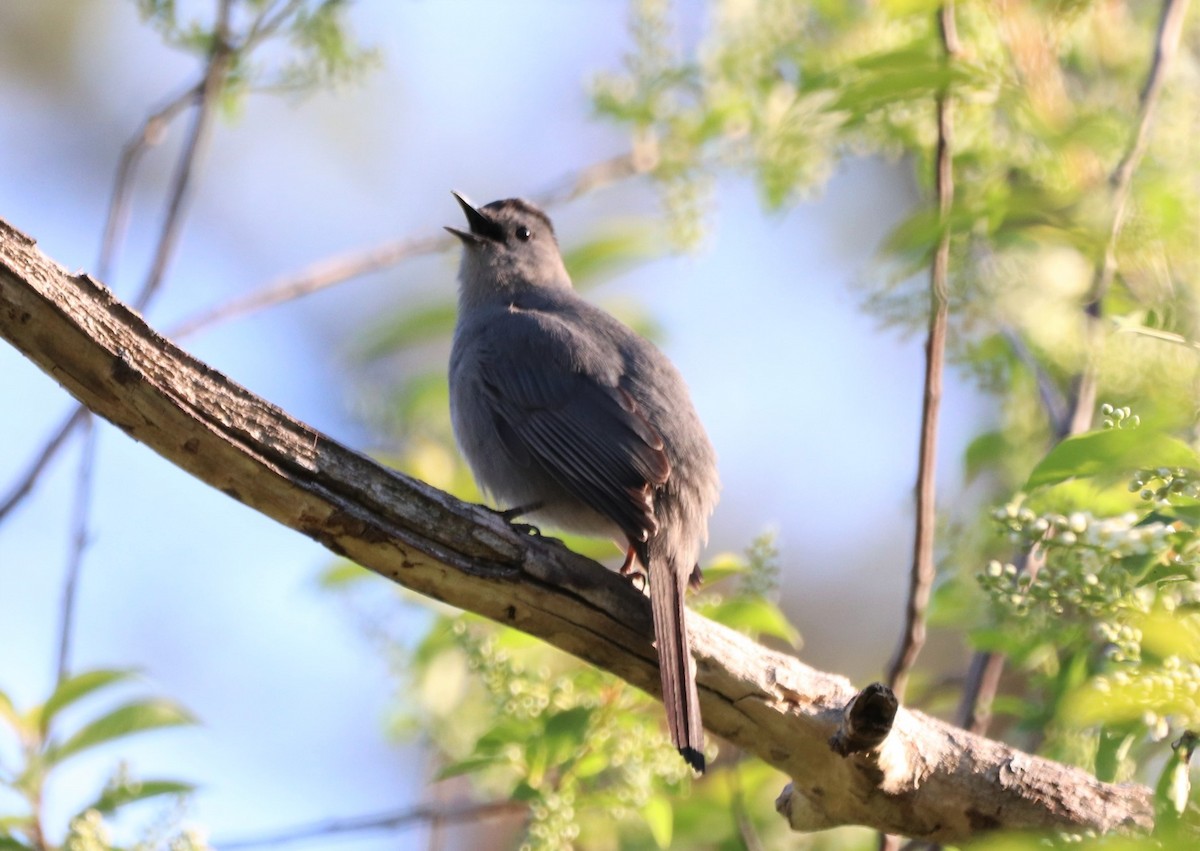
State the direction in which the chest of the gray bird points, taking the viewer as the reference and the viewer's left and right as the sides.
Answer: facing away from the viewer and to the left of the viewer

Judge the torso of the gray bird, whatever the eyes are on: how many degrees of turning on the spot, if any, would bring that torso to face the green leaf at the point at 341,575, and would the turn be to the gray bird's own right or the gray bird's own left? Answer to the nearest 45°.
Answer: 0° — it already faces it

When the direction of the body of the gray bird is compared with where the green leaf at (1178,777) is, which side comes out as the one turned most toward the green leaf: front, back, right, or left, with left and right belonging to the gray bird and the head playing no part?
back

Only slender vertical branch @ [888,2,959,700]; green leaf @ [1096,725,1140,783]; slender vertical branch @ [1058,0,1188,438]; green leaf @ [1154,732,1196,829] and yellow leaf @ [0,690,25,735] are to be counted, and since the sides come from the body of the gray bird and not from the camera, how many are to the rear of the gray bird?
4

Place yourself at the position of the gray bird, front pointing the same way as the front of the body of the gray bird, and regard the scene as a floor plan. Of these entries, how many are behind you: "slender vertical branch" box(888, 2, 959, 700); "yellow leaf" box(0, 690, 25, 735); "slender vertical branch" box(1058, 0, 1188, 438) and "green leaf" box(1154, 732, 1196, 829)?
3

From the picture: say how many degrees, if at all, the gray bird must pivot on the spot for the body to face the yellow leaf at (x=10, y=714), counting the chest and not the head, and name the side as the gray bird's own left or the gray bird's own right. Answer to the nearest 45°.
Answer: approximately 45° to the gray bird's own left

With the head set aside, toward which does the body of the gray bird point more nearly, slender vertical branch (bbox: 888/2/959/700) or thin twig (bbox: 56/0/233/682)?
the thin twig

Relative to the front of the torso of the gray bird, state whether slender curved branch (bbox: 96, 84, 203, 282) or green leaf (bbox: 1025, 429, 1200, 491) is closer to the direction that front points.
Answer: the slender curved branch

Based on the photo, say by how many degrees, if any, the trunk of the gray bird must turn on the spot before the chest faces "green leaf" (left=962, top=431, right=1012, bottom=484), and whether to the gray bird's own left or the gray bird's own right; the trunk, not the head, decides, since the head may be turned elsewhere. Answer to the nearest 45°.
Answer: approximately 135° to the gray bird's own right

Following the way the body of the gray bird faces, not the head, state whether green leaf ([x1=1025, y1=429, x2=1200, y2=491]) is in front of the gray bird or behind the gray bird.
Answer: behind
